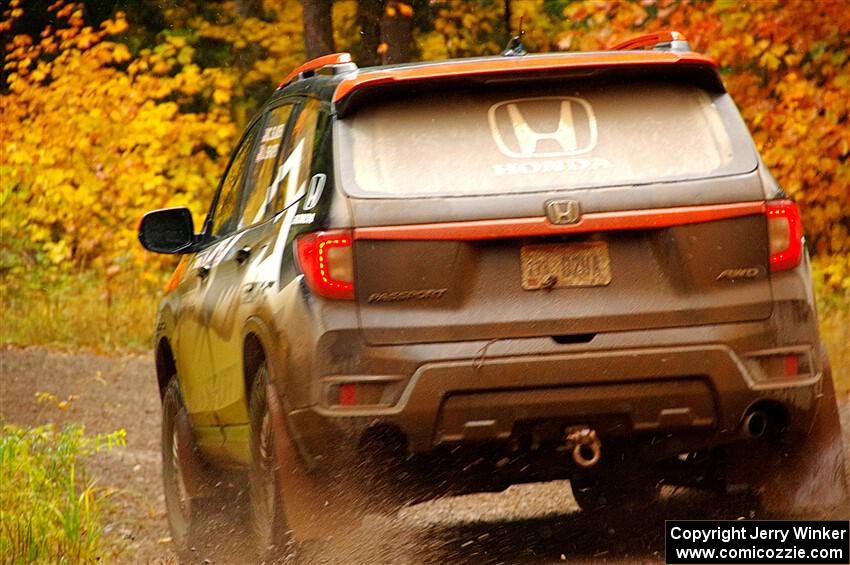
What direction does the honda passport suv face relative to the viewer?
away from the camera
